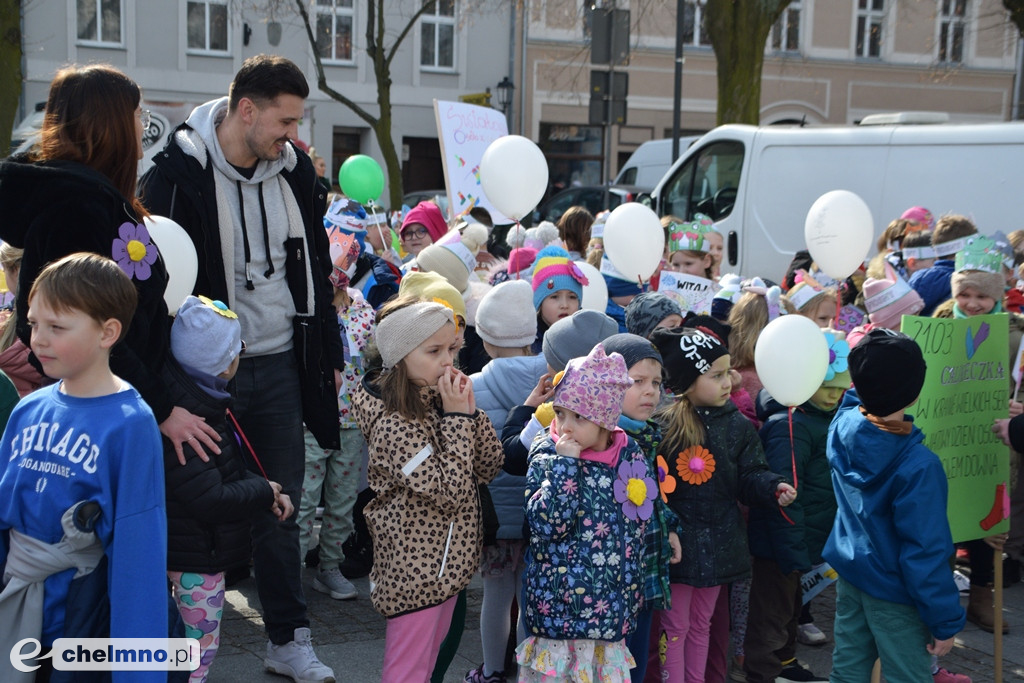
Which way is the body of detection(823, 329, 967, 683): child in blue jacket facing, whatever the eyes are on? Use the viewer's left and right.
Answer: facing away from the viewer and to the right of the viewer

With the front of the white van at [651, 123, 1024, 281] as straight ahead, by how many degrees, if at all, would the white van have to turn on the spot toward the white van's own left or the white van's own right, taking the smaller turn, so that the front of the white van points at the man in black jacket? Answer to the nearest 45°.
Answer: approximately 90° to the white van's own left

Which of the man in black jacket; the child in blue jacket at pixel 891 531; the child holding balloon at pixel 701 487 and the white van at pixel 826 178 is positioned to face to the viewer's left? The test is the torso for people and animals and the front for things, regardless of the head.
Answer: the white van

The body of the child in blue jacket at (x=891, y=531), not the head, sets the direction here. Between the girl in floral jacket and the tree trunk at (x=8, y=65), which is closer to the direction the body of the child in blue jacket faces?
the tree trunk

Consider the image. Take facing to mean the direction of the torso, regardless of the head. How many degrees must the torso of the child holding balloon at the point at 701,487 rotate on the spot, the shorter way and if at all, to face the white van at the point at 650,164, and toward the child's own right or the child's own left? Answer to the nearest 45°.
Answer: approximately 135° to the child's own left

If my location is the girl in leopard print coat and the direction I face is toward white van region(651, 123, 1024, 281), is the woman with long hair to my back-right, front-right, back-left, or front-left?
back-left

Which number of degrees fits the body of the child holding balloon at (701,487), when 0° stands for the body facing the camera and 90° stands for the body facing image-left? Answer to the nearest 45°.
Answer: approximately 315°

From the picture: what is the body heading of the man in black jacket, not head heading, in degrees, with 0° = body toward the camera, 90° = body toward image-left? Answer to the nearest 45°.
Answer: approximately 315°

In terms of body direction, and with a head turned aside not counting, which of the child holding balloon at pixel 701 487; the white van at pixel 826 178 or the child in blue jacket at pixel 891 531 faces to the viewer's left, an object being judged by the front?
the white van

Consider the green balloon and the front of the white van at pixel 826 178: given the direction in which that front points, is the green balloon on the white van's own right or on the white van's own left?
on the white van's own left

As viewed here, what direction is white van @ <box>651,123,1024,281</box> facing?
to the viewer's left

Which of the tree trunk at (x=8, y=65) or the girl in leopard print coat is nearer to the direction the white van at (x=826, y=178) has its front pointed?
the tree trunk
